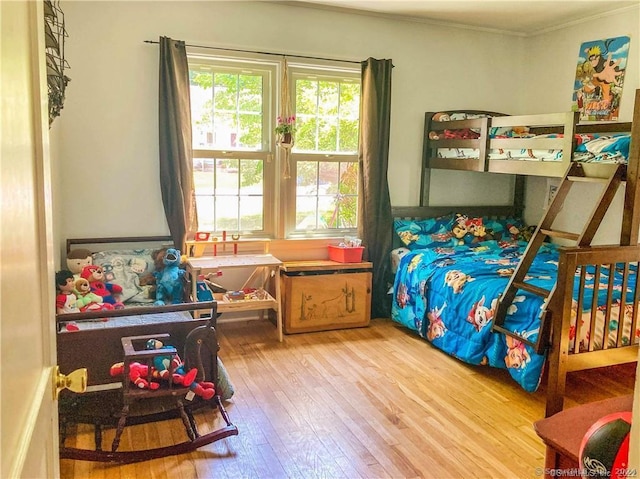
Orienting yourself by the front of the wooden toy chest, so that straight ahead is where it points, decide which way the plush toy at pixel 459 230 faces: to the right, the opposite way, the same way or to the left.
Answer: the same way

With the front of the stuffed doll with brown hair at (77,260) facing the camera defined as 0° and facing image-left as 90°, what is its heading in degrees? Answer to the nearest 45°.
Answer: approximately 315°

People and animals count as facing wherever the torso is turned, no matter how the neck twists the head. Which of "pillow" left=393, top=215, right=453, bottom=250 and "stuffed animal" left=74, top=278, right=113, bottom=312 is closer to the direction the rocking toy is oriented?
the pillow

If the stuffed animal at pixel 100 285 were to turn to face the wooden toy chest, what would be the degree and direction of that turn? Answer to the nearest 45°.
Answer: approximately 45° to its left

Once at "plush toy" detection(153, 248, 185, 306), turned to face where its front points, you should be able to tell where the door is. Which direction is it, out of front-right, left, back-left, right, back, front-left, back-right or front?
front

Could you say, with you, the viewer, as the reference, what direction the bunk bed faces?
facing the viewer and to the right of the viewer

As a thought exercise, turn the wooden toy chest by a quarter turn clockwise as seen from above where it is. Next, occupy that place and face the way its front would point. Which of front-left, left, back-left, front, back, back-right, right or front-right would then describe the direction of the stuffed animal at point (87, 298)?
front-left

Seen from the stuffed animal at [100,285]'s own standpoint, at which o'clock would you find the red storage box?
The red storage box is roughly at 10 o'clock from the stuffed animal.

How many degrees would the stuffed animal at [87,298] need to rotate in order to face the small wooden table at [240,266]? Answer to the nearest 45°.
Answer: approximately 45° to its left

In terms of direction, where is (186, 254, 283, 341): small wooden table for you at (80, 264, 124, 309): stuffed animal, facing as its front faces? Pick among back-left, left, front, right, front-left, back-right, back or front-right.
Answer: front-left
